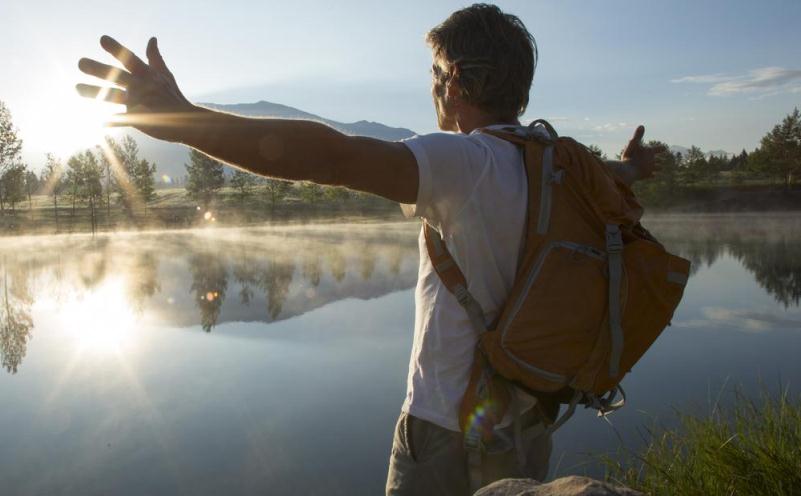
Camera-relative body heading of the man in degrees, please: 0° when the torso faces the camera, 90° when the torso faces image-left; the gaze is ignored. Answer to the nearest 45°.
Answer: approximately 135°

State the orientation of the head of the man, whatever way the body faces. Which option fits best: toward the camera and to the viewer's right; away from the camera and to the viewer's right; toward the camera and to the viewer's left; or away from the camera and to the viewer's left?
away from the camera and to the viewer's left
